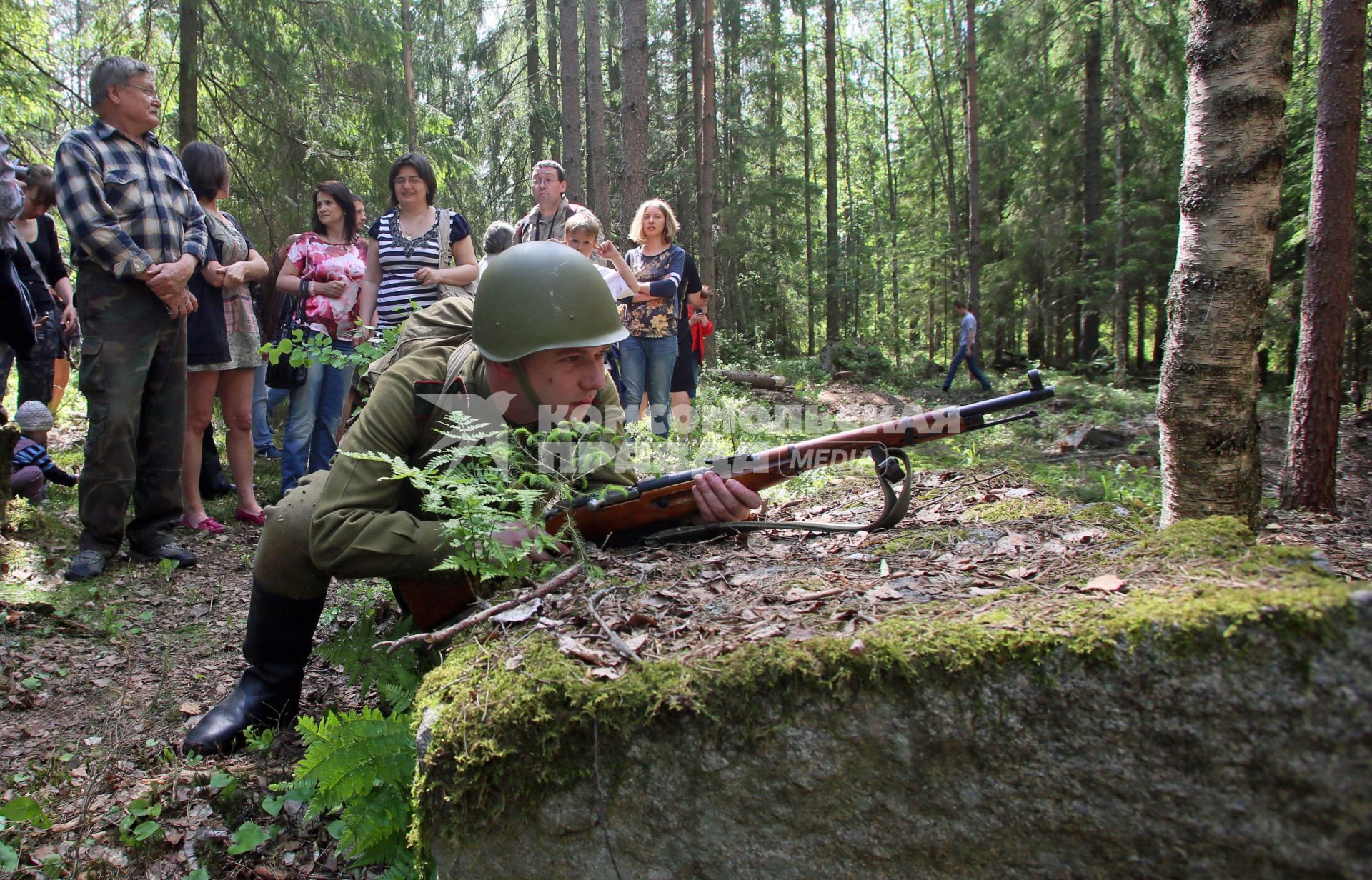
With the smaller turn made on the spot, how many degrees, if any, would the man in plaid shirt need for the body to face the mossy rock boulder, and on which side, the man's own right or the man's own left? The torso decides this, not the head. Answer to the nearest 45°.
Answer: approximately 45° to the man's own right

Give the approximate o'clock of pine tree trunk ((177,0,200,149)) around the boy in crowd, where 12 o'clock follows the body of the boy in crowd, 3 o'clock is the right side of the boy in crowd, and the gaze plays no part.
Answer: The pine tree trunk is roughly at 4 o'clock from the boy in crowd.

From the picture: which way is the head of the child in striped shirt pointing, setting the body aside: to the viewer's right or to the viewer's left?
to the viewer's right

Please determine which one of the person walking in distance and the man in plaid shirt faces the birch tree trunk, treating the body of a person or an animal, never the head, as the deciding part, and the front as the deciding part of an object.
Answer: the man in plaid shirt

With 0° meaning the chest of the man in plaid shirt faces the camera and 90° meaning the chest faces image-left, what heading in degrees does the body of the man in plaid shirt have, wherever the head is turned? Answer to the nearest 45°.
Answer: approximately 315°

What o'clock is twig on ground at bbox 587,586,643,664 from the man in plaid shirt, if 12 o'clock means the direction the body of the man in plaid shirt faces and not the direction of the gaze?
The twig on ground is roughly at 1 o'clock from the man in plaid shirt.

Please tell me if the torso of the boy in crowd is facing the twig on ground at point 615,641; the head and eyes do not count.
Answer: yes

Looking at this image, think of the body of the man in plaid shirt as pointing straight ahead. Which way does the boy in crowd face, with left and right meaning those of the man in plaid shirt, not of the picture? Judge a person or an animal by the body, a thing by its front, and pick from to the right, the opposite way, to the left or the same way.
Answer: to the right

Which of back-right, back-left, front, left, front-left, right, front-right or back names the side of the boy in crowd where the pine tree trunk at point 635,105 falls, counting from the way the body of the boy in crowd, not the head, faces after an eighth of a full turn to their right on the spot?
back-right

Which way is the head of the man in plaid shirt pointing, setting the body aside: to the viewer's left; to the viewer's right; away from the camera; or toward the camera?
to the viewer's right
